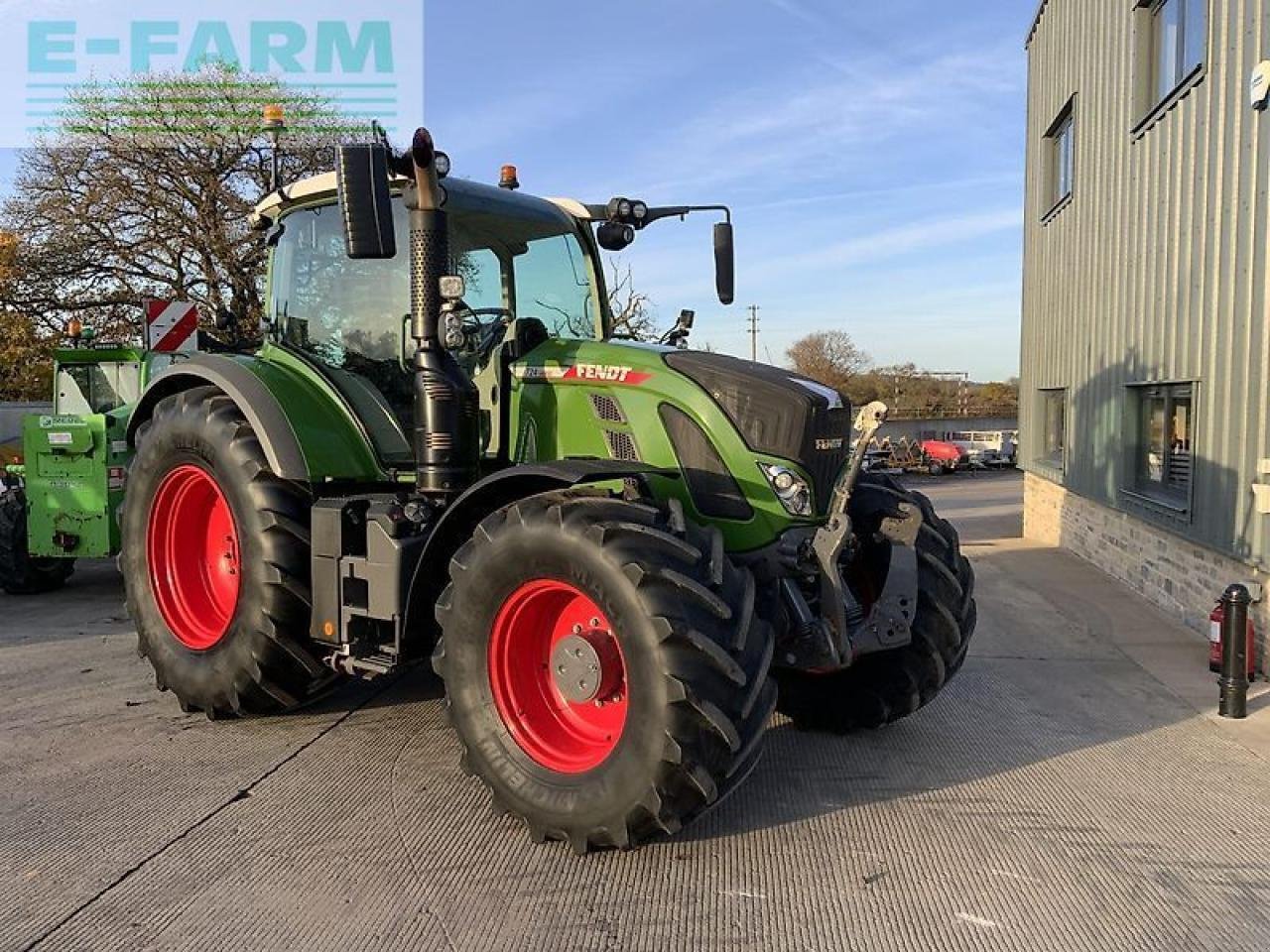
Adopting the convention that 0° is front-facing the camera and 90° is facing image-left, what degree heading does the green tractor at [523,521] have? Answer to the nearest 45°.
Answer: approximately 315°

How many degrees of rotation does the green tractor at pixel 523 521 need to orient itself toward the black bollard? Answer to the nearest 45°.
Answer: approximately 45° to its left

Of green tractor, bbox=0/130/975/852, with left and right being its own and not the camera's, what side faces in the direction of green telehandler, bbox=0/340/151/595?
back

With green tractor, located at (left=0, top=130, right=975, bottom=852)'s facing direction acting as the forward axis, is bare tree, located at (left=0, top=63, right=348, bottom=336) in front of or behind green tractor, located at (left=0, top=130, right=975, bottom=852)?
behind

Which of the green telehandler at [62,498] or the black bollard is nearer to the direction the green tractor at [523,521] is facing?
the black bollard

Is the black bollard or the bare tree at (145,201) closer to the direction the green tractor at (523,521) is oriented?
the black bollard
